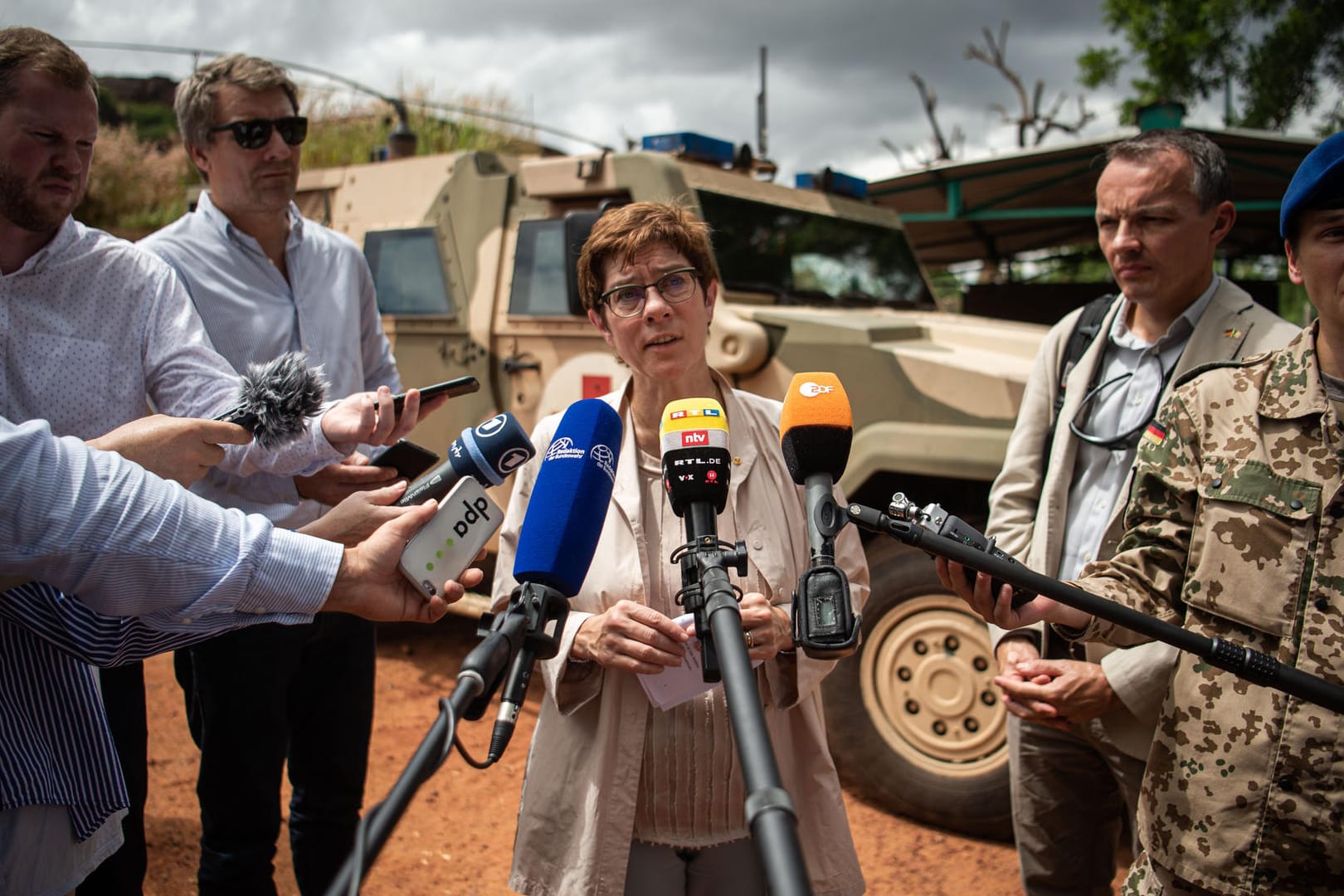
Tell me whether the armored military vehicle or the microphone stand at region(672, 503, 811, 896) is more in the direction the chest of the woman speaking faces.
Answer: the microphone stand

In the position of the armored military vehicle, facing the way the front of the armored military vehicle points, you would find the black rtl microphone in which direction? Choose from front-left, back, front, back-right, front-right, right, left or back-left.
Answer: front-right

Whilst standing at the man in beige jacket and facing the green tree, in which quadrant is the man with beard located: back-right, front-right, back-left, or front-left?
back-left

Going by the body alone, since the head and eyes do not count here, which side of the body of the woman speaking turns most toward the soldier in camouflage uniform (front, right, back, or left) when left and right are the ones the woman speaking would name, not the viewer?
left

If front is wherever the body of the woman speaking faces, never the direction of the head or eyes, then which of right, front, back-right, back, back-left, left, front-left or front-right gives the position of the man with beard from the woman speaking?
right

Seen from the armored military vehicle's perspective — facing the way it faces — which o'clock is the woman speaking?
The woman speaking is roughly at 2 o'clock from the armored military vehicle.

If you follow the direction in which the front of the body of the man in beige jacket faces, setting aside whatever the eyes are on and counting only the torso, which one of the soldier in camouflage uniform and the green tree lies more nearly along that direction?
the soldier in camouflage uniform

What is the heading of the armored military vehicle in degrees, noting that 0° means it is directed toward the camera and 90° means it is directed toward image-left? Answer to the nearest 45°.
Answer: approximately 315°

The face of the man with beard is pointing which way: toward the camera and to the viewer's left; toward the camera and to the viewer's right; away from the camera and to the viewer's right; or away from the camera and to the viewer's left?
toward the camera and to the viewer's right

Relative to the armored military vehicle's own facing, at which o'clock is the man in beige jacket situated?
The man in beige jacket is roughly at 1 o'clock from the armored military vehicle.

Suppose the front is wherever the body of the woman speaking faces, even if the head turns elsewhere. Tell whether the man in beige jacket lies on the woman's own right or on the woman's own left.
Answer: on the woman's own left

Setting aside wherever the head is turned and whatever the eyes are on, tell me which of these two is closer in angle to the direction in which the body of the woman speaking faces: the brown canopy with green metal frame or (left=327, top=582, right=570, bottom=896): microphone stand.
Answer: the microphone stand
